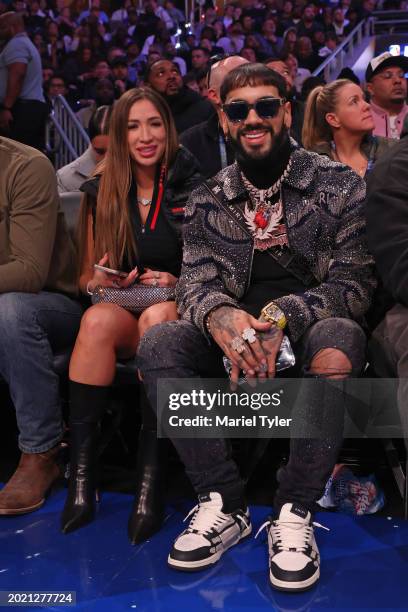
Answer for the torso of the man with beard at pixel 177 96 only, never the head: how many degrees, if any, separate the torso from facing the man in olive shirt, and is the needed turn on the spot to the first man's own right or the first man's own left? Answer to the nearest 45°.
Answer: approximately 45° to the first man's own right

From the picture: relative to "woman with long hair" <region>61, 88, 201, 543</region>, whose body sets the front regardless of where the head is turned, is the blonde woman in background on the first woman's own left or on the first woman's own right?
on the first woman's own left

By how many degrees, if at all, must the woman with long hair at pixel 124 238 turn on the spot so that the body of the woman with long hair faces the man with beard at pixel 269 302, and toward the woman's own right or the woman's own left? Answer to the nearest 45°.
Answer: approximately 45° to the woman's own left

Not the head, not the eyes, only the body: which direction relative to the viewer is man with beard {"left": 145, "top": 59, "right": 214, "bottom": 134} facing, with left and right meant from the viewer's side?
facing the viewer and to the right of the viewer

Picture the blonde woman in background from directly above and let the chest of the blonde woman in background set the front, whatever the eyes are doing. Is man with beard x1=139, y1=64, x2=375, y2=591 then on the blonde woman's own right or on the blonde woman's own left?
on the blonde woman's own right

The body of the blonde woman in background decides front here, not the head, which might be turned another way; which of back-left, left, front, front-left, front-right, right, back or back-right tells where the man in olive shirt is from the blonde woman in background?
right

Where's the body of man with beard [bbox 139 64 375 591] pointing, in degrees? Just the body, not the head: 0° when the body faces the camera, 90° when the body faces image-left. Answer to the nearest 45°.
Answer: approximately 0°

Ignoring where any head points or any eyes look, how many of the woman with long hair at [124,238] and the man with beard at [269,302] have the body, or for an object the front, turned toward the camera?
2

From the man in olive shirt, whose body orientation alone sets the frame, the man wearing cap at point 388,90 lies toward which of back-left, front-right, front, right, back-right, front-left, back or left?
back

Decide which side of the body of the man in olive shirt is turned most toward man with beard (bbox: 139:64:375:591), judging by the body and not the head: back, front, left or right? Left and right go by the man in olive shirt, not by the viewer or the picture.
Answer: left
